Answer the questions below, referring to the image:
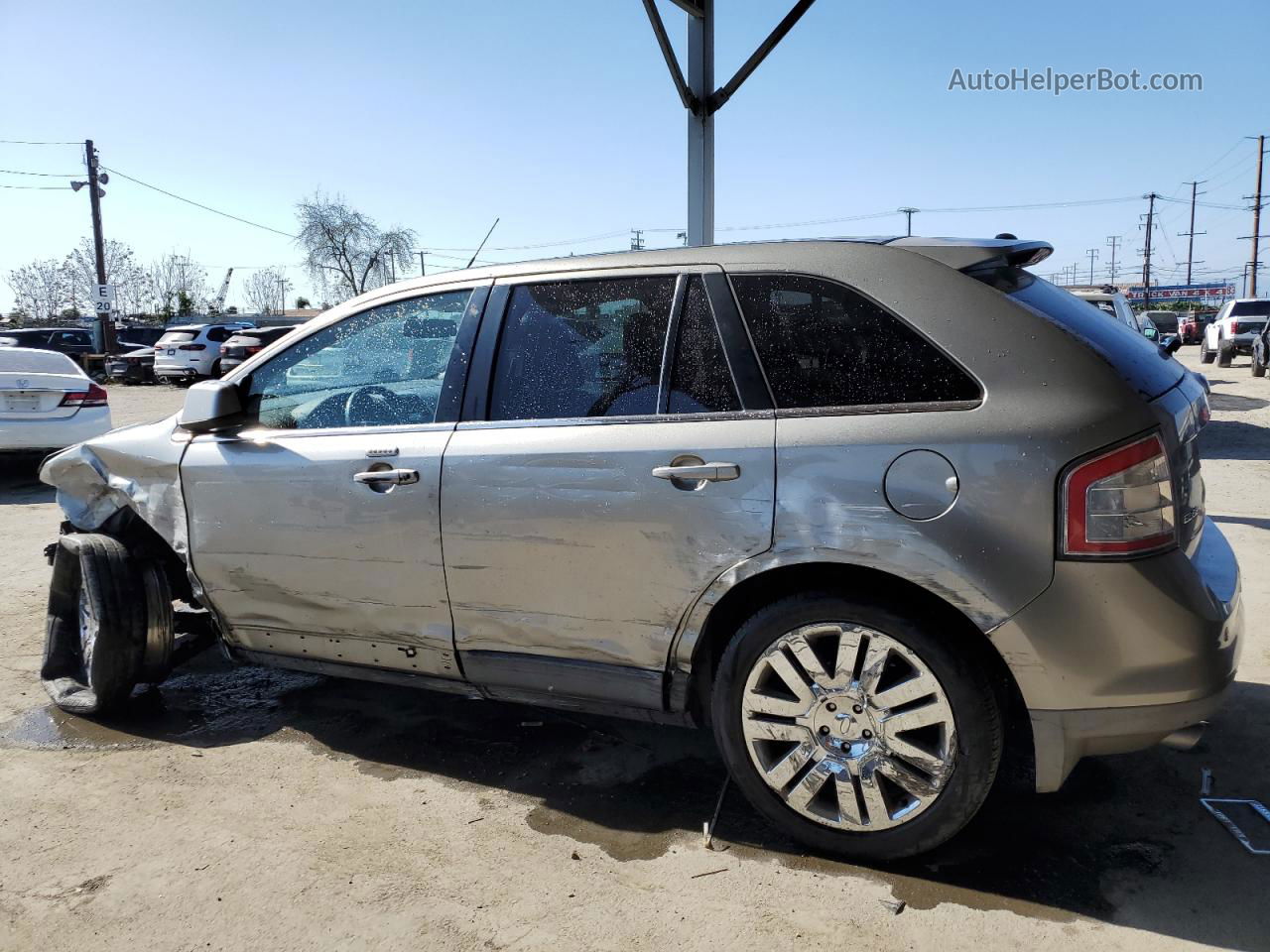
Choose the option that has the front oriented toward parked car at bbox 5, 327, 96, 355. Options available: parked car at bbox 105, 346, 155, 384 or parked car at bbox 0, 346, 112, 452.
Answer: parked car at bbox 0, 346, 112, 452

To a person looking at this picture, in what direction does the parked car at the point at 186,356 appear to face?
facing away from the viewer and to the right of the viewer

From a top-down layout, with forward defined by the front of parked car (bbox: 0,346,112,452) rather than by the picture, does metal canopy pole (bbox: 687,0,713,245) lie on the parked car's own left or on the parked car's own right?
on the parked car's own right

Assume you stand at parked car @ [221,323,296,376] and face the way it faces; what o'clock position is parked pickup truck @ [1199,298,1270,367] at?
parked pickup truck @ [1199,298,1270,367] is roughly at 2 o'clock from parked car @ [221,323,296,376].

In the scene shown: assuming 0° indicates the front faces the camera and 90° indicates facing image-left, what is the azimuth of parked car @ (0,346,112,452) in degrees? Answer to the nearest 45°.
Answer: approximately 180°

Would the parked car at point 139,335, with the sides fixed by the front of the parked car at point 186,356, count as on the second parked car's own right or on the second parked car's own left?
on the second parked car's own left

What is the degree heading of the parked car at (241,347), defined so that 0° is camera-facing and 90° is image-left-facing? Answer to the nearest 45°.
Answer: approximately 225°

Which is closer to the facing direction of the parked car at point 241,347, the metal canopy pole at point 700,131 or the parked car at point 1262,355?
the parked car

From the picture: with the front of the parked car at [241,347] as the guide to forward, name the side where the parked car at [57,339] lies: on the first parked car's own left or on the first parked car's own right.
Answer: on the first parked car's own left

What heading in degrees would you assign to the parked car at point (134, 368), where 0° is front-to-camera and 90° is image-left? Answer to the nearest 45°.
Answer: approximately 225°

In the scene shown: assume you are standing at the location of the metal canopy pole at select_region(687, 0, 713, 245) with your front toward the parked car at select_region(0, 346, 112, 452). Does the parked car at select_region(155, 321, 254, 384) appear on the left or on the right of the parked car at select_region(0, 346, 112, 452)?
right
